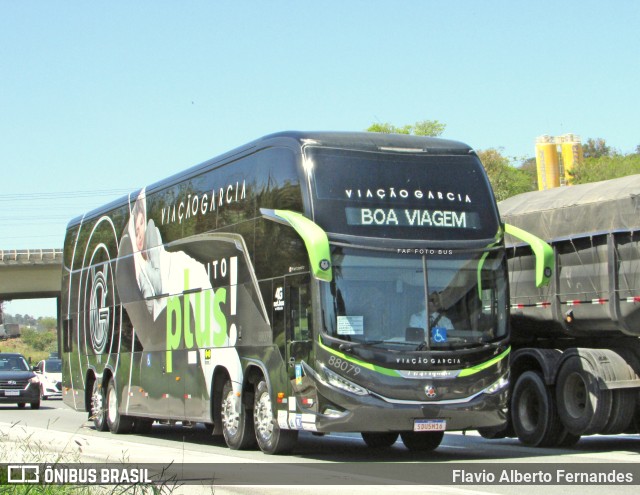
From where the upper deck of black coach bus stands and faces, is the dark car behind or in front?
behind

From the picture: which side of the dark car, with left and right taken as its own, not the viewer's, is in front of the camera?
front

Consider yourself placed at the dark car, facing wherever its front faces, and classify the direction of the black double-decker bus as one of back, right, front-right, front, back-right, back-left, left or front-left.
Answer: front

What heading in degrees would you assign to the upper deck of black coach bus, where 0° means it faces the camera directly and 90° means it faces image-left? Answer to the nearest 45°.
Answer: approximately 315°

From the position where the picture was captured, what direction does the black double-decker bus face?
facing the viewer and to the right of the viewer

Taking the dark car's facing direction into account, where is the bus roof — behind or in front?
in front

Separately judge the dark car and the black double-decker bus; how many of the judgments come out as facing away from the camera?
0
